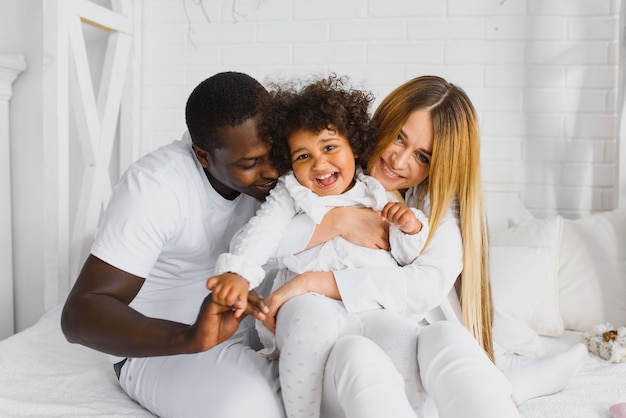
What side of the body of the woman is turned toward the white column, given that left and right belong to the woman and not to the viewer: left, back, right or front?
right

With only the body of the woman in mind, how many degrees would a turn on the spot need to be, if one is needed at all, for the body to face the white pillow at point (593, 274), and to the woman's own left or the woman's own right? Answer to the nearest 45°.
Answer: approximately 180°

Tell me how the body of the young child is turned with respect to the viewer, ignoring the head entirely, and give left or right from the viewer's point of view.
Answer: facing the viewer

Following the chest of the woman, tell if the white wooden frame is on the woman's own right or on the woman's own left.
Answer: on the woman's own right

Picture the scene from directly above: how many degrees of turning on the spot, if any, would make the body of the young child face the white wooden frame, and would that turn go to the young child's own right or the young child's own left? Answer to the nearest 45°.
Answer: approximately 135° to the young child's own right

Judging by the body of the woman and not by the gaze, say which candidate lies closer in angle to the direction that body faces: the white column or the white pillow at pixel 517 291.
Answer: the white column

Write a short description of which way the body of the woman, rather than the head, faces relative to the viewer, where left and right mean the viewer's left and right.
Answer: facing the viewer and to the left of the viewer
